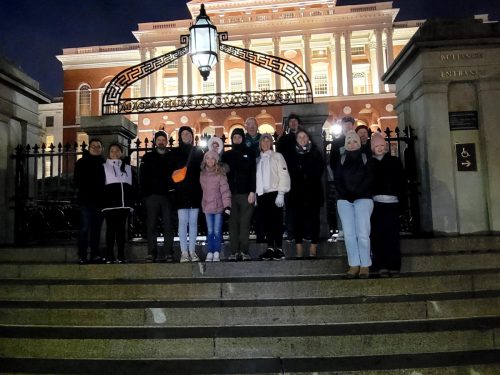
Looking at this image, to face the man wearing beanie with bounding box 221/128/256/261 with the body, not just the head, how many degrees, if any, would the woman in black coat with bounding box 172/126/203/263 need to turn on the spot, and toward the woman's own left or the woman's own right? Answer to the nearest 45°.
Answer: approximately 90° to the woman's own left

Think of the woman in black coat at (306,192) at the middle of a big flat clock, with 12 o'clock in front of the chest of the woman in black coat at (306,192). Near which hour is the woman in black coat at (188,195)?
the woman in black coat at (188,195) is roughly at 3 o'clock from the woman in black coat at (306,192).

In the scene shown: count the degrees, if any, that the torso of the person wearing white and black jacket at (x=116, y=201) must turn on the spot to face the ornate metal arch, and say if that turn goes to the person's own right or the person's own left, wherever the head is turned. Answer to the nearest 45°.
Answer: approximately 135° to the person's own left

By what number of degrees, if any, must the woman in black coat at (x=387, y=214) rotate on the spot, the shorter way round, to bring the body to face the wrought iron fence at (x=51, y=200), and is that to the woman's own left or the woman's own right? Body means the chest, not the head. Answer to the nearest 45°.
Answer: approximately 90° to the woman's own right

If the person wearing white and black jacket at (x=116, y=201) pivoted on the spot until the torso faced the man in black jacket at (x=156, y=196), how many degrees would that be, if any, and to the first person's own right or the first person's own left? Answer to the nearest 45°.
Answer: approximately 90° to the first person's own left

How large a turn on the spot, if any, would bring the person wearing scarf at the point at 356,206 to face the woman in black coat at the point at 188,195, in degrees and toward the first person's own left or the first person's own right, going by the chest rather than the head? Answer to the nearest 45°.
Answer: approximately 90° to the first person's own right

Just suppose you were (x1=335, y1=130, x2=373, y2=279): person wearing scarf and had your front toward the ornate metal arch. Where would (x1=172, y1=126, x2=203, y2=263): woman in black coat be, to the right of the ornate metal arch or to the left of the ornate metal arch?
left

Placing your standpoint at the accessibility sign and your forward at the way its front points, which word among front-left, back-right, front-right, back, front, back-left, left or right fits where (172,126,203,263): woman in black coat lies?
front-right

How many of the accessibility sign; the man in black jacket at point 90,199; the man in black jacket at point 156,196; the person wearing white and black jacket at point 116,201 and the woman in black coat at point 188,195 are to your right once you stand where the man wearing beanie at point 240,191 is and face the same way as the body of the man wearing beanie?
4
